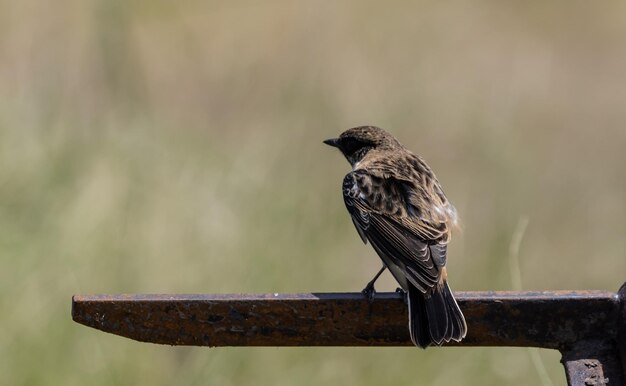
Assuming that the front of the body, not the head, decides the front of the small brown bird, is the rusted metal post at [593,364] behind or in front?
behind

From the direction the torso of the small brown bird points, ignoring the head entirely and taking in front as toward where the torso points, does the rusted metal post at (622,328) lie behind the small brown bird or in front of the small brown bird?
behind

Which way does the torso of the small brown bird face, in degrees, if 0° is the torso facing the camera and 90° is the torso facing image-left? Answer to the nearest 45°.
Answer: approximately 135°
